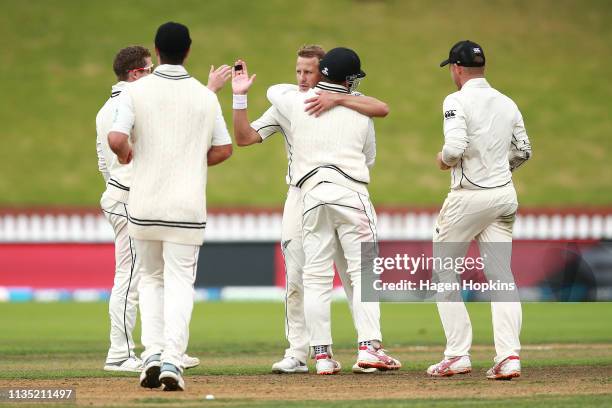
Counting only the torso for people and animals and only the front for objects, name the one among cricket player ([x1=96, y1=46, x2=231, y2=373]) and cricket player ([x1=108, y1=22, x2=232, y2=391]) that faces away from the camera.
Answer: cricket player ([x1=108, y1=22, x2=232, y2=391])

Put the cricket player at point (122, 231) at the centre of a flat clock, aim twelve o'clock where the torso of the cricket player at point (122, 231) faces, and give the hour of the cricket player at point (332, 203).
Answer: the cricket player at point (332, 203) is roughly at 1 o'clock from the cricket player at point (122, 231).

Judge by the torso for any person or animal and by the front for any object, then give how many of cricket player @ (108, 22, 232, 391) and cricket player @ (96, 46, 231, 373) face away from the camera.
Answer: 1

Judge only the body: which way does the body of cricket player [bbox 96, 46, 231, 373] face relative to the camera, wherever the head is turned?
to the viewer's right

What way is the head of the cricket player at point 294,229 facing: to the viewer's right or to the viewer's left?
to the viewer's left

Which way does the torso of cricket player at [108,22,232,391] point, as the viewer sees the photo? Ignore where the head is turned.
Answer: away from the camera

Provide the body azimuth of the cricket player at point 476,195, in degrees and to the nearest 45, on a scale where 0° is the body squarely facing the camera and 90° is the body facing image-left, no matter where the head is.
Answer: approximately 135°

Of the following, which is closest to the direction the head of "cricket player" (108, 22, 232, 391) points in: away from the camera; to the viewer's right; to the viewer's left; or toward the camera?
away from the camera

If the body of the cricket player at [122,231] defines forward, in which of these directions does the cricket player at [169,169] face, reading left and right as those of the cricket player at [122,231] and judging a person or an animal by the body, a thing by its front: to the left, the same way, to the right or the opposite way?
to the left

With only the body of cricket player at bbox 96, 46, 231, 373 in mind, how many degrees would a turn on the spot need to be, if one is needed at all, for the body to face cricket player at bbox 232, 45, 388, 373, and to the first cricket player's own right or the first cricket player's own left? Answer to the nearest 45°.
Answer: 0° — they already face them
